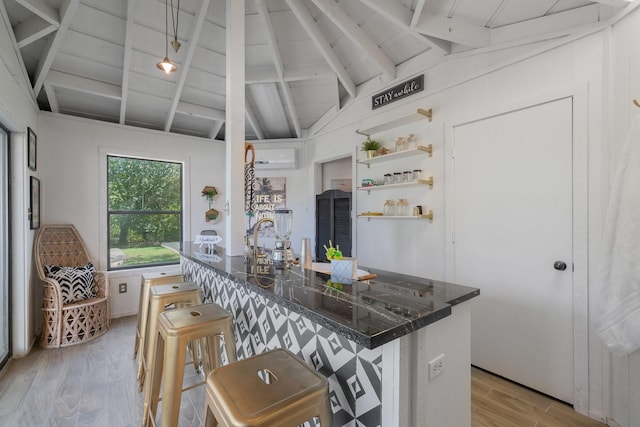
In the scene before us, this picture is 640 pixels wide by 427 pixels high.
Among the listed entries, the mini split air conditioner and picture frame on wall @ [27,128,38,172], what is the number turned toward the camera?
1

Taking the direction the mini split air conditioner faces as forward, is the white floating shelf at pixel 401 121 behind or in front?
in front

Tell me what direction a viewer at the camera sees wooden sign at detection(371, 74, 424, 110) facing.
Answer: facing the viewer and to the left of the viewer

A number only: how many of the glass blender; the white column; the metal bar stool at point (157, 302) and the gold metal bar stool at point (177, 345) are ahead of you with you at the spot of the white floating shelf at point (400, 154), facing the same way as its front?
4

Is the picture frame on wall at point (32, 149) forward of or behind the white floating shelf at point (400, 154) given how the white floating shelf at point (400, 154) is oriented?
forward

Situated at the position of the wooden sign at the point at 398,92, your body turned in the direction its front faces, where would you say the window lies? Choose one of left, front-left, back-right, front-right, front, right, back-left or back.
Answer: front-right

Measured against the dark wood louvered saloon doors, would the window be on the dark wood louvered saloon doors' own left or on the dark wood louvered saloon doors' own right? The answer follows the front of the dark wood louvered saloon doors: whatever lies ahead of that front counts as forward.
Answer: on the dark wood louvered saloon doors' own right

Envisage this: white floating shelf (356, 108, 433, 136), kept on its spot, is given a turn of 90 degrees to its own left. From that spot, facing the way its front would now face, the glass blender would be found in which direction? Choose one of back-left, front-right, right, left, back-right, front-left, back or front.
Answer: right

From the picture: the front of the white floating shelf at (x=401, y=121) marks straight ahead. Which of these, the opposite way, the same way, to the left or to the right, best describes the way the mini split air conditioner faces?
to the left

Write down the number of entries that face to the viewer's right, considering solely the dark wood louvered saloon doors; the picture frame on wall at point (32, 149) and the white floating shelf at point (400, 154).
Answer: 1

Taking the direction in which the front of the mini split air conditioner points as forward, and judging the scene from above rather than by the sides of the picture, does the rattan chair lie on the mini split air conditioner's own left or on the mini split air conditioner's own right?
on the mini split air conditioner's own right

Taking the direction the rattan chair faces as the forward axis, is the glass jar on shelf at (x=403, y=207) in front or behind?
in front
